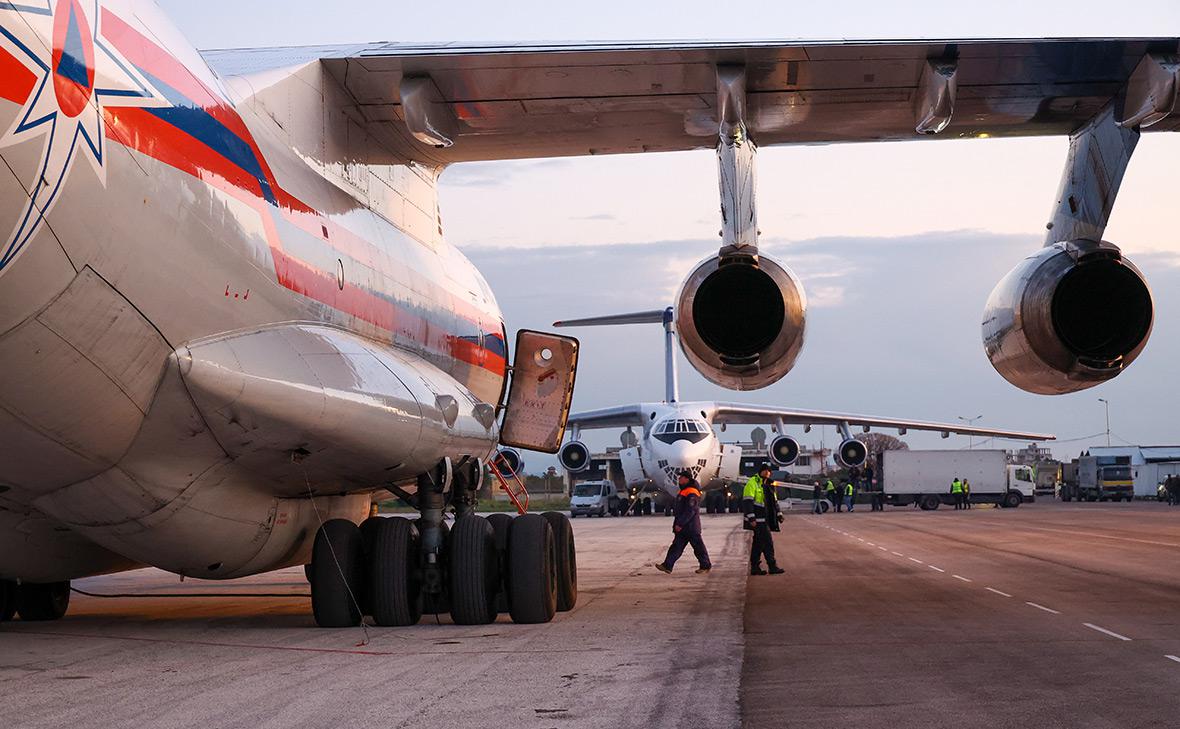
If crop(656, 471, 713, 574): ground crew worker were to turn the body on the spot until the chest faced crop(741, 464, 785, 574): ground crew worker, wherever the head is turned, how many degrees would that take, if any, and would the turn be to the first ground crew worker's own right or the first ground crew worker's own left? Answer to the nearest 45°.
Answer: approximately 180°

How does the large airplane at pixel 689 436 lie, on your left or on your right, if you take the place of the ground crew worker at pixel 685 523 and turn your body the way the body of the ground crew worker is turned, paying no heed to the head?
on your right

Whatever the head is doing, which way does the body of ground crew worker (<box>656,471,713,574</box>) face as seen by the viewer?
to the viewer's left

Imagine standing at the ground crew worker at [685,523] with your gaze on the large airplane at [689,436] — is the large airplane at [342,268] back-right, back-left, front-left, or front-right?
back-left

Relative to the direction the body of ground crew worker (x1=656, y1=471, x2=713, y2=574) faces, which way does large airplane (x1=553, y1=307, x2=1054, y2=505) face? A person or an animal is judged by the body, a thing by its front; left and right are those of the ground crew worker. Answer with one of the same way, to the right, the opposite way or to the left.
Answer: to the left

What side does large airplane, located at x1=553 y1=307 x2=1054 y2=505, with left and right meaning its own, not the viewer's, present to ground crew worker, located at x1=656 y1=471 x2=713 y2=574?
front

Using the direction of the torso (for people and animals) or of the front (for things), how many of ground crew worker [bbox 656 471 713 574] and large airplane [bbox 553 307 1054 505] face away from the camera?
0

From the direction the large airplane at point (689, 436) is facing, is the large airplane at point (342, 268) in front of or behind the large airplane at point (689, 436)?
in front

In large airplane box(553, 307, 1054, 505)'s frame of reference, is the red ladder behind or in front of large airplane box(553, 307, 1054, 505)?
in front

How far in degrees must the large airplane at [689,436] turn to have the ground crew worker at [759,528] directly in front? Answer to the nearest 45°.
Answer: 0° — it already faces them
